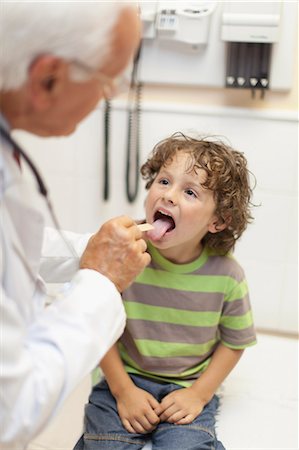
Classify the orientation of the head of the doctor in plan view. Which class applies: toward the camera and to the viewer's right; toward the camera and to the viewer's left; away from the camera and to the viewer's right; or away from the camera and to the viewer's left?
away from the camera and to the viewer's right

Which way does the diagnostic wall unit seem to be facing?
toward the camera

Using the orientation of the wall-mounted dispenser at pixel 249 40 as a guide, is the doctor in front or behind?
in front

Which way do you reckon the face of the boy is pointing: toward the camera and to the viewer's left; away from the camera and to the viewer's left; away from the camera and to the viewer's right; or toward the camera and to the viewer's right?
toward the camera and to the viewer's left

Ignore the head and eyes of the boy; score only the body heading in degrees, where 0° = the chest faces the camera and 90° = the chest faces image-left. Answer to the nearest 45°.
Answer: approximately 45°

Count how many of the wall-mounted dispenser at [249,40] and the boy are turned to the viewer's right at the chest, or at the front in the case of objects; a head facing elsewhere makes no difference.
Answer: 0

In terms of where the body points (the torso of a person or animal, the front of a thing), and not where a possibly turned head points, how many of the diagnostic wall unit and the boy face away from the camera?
0

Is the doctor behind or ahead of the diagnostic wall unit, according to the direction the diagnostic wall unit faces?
ahead

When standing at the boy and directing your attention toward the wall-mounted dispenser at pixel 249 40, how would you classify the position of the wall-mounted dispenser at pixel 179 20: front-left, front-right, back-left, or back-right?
front-left

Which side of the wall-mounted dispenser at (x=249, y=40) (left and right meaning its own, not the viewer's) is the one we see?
front
